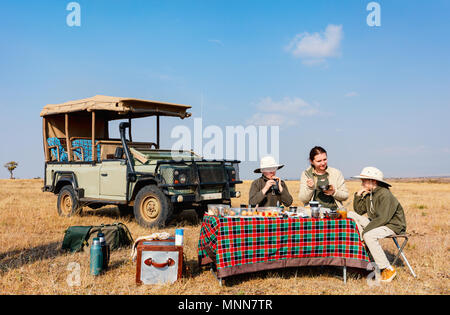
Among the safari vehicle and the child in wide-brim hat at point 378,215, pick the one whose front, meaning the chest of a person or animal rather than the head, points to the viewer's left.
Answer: the child in wide-brim hat

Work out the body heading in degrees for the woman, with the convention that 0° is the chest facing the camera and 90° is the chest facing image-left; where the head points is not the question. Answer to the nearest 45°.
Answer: approximately 0°

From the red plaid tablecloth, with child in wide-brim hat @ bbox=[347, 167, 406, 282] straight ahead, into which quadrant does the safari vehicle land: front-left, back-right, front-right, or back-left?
back-left

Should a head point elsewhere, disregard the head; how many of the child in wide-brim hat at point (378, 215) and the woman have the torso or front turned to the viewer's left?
1

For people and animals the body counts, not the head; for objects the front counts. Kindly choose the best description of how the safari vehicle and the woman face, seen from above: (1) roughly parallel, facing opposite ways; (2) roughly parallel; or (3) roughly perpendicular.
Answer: roughly perpendicular

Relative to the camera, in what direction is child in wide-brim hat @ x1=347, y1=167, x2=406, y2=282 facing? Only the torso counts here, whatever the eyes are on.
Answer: to the viewer's left

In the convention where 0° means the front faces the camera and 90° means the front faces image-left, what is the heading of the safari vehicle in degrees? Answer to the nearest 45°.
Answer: approximately 315°

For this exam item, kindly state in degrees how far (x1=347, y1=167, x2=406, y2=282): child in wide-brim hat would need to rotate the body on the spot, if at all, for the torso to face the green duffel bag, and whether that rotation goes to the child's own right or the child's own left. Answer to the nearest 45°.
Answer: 0° — they already face it

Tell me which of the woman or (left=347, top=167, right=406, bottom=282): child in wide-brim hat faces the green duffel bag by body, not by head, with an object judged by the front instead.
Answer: the child in wide-brim hat

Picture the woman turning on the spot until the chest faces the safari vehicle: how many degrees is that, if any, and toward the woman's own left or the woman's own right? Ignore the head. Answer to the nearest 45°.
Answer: approximately 135° to the woman's own right

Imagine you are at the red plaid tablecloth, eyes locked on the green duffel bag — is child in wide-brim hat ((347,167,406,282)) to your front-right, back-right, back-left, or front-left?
back-right

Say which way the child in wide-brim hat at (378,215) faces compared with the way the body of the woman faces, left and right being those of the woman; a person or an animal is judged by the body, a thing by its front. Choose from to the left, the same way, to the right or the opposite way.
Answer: to the right
